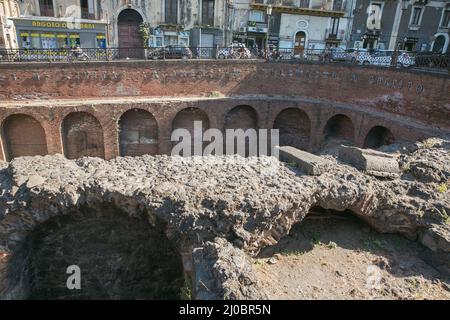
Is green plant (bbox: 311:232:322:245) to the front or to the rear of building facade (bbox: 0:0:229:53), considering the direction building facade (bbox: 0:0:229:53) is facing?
to the front

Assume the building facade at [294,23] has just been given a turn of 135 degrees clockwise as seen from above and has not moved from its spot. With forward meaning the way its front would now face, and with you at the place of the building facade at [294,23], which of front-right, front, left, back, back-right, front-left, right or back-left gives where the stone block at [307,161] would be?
back-left

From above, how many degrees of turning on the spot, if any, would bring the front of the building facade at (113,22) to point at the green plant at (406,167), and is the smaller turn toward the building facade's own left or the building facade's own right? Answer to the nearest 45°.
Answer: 0° — it already faces it

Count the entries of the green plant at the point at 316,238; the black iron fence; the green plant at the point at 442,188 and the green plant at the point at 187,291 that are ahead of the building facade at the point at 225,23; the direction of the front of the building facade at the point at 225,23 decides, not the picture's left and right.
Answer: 4

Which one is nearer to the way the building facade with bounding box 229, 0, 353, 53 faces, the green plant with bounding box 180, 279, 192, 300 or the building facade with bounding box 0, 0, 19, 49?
the green plant

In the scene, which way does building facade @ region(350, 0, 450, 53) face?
toward the camera

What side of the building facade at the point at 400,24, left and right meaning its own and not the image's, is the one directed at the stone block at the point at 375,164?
front

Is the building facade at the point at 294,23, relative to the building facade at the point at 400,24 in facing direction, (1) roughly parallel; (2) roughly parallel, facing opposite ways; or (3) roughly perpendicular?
roughly parallel

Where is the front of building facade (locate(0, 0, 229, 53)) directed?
toward the camera

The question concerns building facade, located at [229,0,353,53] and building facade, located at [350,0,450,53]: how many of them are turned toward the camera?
2

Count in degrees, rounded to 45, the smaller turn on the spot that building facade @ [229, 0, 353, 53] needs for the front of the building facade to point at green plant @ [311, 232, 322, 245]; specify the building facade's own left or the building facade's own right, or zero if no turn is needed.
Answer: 0° — it already faces it

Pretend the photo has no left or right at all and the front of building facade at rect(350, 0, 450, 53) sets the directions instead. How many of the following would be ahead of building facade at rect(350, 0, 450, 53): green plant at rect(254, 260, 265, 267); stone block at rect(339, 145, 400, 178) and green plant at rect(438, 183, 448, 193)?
3

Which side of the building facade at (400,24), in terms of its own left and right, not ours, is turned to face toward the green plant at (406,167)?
front

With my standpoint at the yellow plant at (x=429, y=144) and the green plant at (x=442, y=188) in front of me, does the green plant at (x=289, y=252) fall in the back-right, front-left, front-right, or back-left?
front-right

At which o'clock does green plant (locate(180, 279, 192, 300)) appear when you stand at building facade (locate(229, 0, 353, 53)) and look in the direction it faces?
The green plant is roughly at 12 o'clock from the building facade.

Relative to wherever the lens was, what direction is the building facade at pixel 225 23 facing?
facing the viewer

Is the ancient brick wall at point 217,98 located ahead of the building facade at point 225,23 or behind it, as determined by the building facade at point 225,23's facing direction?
ahead

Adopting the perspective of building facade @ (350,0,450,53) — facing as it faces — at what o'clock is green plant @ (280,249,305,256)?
The green plant is roughly at 12 o'clock from the building facade.

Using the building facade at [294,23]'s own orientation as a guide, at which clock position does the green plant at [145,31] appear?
The green plant is roughly at 2 o'clock from the building facade.
